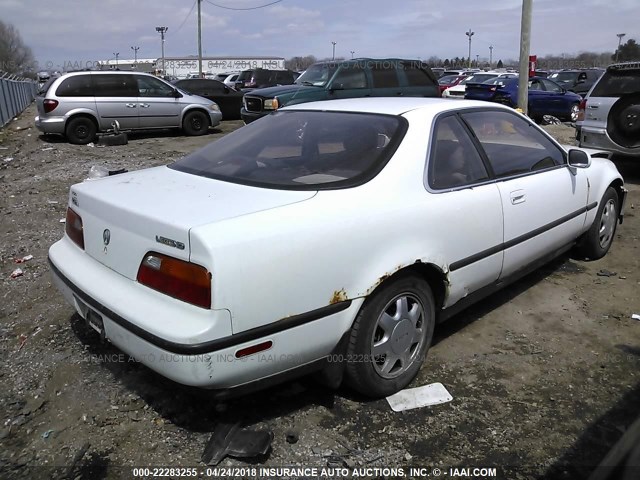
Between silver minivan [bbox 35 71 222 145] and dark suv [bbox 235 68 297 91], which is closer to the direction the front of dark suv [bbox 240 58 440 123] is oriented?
the silver minivan

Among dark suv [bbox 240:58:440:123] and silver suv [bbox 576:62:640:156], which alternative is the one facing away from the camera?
the silver suv

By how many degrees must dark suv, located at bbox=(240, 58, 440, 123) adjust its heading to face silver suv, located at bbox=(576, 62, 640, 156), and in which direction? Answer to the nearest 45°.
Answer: approximately 90° to its left

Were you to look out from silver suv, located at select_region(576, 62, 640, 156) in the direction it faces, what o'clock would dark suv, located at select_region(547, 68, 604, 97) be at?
The dark suv is roughly at 12 o'clock from the silver suv.

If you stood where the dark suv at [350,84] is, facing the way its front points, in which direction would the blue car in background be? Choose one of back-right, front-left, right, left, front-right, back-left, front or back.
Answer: back

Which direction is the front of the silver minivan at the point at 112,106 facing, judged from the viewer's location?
facing to the right of the viewer

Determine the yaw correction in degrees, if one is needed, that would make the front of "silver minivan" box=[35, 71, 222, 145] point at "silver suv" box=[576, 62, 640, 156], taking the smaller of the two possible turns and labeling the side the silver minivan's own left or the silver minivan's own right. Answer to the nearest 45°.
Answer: approximately 45° to the silver minivan's own right

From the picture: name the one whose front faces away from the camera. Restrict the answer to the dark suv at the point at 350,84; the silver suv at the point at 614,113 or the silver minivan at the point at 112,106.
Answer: the silver suv at the point at 614,113

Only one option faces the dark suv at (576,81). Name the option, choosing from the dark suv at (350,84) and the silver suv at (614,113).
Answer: the silver suv

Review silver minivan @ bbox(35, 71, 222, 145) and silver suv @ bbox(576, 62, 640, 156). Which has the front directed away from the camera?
silver suv @ bbox(576, 62, 640, 156)

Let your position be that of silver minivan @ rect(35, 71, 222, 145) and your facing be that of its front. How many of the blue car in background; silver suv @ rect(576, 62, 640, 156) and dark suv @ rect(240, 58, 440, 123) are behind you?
0

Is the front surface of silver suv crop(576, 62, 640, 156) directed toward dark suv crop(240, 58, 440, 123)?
no

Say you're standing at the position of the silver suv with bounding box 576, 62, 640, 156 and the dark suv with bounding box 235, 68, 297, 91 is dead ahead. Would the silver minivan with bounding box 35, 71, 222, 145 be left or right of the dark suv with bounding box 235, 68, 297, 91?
left

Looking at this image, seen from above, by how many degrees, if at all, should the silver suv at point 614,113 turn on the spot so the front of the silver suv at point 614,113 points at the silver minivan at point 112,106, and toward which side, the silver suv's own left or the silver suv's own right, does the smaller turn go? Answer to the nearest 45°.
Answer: approximately 90° to the silver suv's own left

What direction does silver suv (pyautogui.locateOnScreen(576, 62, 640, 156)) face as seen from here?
away from the camera
